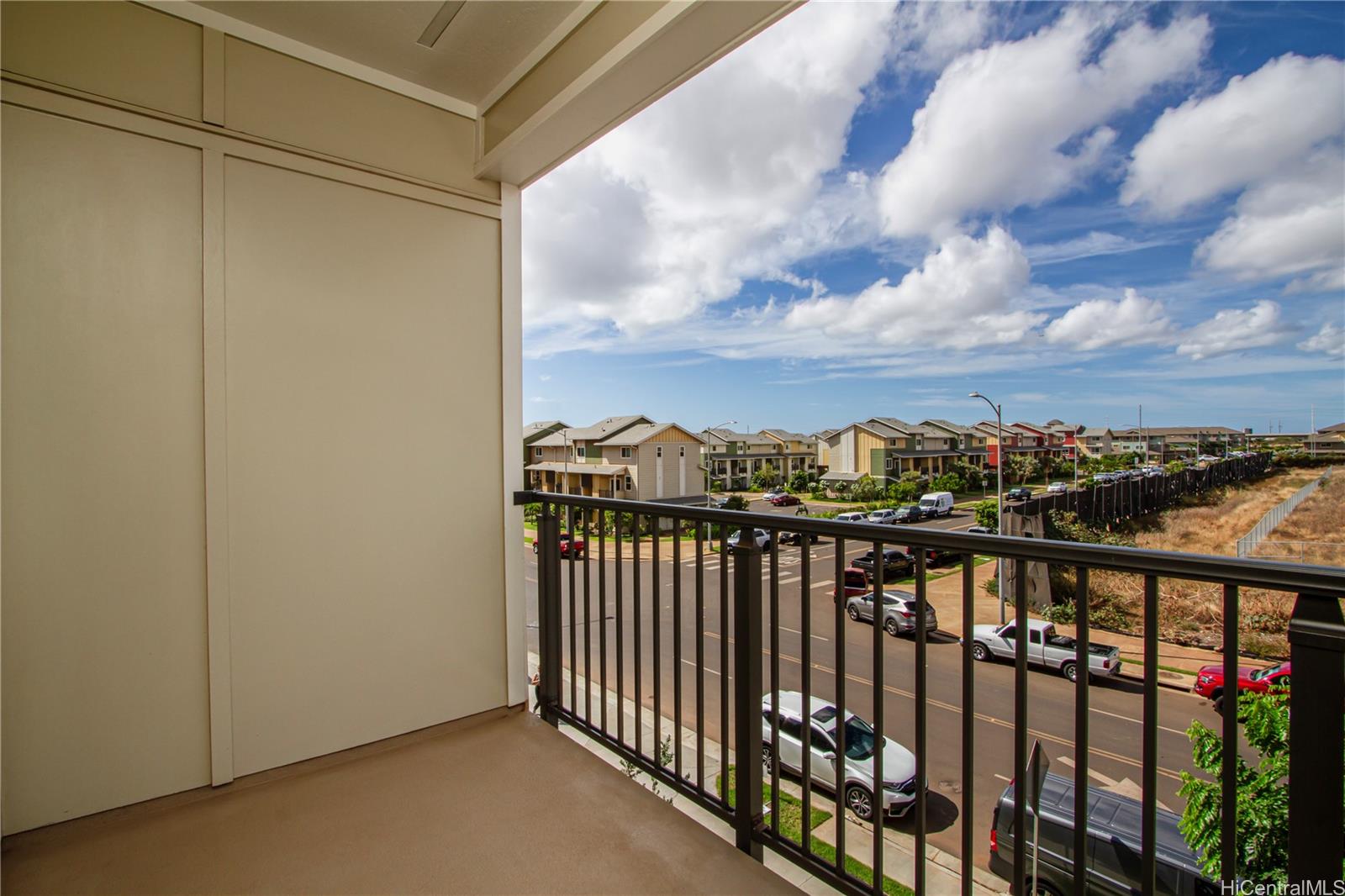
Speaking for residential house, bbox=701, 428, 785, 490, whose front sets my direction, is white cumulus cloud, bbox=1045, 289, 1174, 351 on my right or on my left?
on my left

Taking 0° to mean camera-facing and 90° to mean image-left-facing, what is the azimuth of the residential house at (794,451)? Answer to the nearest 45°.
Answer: approximately 315°

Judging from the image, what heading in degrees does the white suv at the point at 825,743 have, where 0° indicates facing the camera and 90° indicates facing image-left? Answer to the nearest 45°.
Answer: approximately 315°

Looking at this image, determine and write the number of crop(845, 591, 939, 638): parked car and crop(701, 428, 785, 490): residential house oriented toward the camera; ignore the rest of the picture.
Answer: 1

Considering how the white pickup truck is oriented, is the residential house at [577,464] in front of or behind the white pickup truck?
in front

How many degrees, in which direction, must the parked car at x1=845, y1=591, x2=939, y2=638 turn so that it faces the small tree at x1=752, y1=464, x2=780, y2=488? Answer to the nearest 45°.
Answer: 0° — it already faces it

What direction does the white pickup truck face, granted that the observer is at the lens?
facing away from the viewer and to the left of the viewer

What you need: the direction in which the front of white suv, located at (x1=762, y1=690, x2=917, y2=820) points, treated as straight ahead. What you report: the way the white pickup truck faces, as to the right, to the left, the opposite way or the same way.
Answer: the opposite way

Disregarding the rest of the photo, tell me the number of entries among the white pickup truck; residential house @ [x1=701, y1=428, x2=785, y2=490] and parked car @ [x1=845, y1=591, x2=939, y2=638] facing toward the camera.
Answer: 1

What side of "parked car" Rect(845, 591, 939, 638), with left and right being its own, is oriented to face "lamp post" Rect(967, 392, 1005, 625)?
back

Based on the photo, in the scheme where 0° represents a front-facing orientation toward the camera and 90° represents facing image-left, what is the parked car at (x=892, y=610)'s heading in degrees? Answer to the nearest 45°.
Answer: approximately 135°
